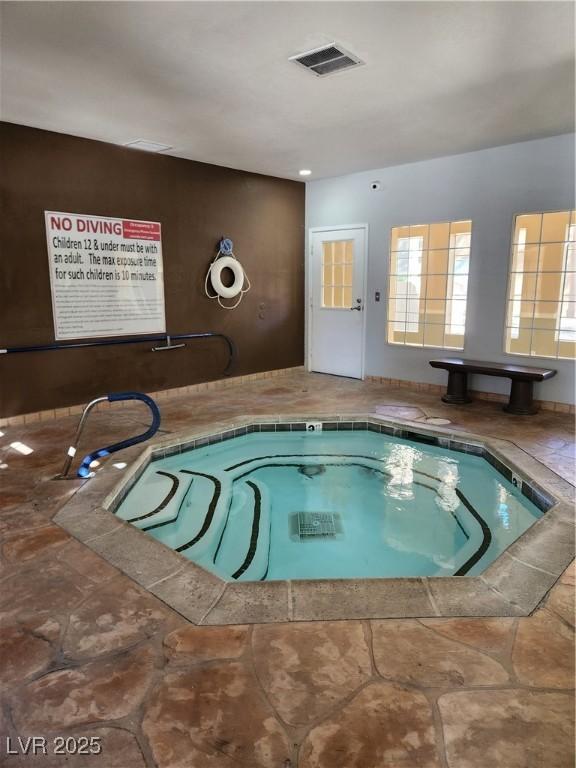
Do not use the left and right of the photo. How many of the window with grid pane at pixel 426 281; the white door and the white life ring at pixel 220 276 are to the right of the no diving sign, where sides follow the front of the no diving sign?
0

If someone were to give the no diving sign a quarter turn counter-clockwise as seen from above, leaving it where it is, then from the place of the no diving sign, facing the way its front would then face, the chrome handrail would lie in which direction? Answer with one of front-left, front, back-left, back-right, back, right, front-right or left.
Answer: back-right

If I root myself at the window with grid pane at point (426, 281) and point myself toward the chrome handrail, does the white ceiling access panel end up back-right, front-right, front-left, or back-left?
front-right

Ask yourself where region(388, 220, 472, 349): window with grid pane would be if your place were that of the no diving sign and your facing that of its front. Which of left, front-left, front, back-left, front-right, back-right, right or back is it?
front-left

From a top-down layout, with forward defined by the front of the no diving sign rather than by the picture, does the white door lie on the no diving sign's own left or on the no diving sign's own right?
on the no diving sign's own left

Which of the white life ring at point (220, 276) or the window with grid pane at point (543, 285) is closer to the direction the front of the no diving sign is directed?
the window with grid pane

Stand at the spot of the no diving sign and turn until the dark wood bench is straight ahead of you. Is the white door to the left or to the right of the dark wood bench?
left

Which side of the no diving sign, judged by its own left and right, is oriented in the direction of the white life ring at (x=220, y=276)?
left

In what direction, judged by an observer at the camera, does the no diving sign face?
facing the viewer and to the right of the viewer
